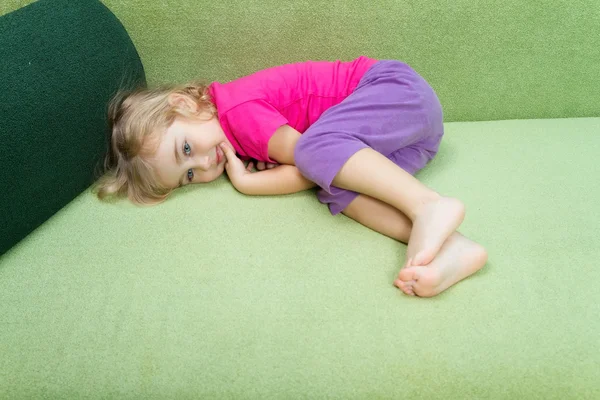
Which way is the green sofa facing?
toward the camera
